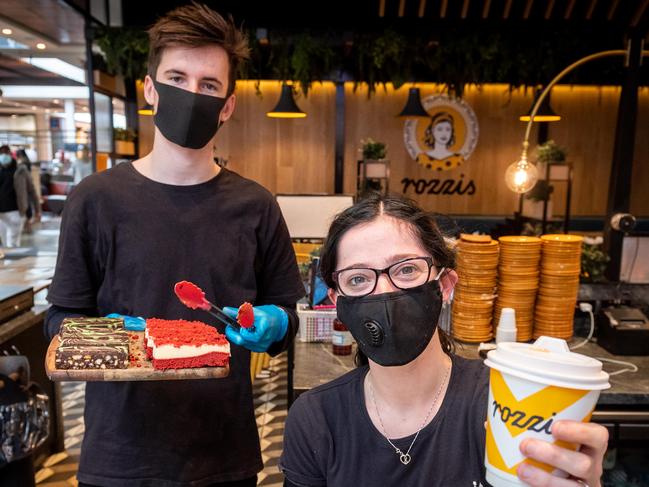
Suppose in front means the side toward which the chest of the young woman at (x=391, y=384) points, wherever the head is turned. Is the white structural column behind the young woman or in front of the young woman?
behind

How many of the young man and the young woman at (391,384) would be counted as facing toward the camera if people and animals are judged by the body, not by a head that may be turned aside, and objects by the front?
2

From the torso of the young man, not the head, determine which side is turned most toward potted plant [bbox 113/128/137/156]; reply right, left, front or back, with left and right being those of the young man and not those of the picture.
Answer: back

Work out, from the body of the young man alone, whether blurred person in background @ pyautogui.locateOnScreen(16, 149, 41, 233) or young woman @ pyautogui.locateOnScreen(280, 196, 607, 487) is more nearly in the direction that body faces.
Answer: the young woman

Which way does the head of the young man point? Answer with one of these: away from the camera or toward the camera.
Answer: toward the camera

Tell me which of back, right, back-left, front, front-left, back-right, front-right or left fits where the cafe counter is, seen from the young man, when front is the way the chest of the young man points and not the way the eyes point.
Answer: left

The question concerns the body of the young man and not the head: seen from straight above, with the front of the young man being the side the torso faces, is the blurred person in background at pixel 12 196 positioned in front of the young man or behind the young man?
behind

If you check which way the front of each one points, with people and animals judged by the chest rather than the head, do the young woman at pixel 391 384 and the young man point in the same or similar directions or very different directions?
same or similar directions

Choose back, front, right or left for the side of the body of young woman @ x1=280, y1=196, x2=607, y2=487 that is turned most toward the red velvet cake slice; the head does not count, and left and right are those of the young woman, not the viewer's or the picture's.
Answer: right

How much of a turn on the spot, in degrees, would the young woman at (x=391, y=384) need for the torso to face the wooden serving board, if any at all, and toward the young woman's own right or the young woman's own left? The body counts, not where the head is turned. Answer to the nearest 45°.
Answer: approximately 90° to the young woman's own right

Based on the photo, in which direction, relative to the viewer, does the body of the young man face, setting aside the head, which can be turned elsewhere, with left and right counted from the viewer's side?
facing the viewer

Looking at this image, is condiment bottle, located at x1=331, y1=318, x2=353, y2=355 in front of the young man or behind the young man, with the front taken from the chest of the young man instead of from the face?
behind

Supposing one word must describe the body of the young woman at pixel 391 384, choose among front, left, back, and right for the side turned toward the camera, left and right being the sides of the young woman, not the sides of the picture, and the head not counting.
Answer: front

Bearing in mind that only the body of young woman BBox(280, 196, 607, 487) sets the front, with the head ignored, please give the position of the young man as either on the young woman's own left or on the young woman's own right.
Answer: on the young woman's own right

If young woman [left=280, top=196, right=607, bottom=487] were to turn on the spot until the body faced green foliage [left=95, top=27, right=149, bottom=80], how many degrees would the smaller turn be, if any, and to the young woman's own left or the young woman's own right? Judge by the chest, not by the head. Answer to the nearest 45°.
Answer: approximately 135° to the young woman's own right

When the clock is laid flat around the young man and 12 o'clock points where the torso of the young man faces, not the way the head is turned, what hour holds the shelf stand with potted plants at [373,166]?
The shelf stand with potted plants is roughly at 7 o'clock from the young man.
